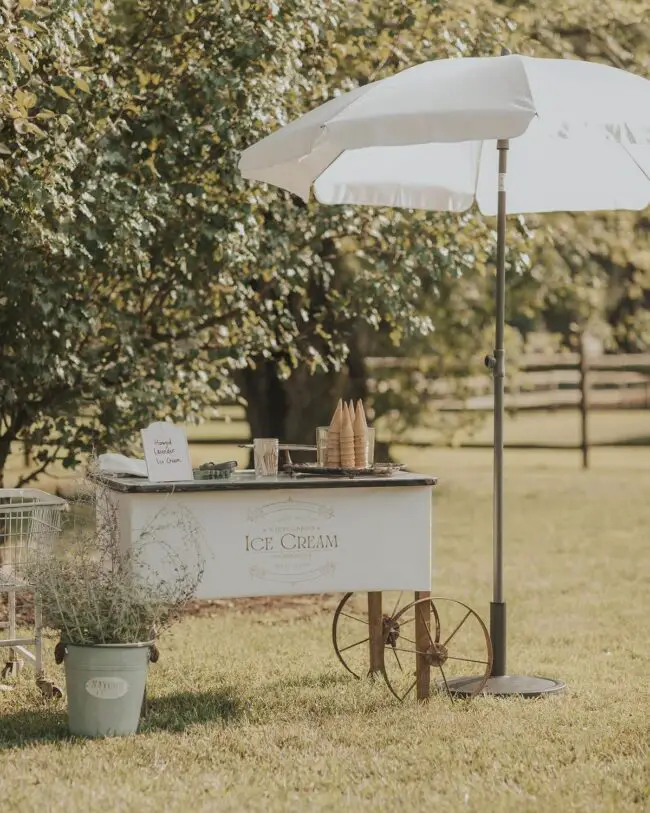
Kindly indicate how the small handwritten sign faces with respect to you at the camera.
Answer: facing the viewer

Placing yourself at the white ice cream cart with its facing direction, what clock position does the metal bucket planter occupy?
The metal bucket planter is roughly at 2 o'clock from the white ice cream cart.

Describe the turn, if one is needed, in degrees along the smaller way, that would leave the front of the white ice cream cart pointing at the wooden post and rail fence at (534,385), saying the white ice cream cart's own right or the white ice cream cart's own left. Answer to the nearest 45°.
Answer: approximately 180°

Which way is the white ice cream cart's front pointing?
toward the camera

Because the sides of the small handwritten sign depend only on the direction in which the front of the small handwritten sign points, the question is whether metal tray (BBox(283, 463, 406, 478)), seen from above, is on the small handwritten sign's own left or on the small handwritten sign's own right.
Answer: on the small handwritten sign's own left

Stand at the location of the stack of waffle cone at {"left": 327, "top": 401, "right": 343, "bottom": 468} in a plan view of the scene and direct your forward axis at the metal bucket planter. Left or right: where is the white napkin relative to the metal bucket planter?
right
